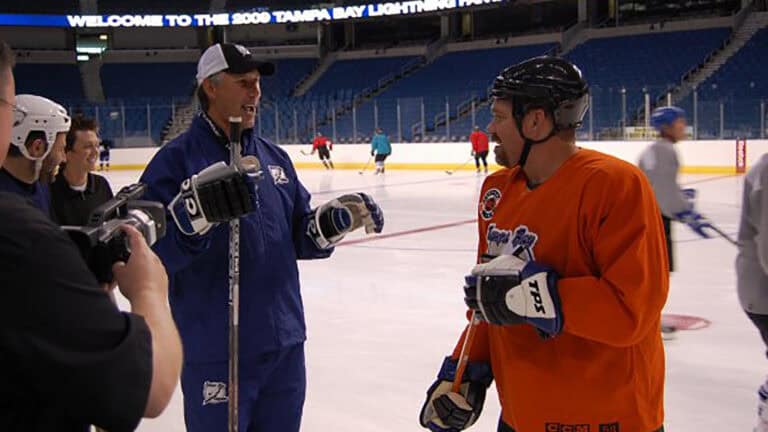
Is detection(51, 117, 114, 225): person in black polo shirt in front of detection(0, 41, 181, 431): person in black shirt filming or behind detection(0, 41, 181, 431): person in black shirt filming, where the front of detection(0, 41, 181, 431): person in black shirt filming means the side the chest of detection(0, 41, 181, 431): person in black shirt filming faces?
in front

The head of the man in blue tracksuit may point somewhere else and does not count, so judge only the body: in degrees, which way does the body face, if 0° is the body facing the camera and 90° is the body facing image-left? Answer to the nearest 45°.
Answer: approximately 315°

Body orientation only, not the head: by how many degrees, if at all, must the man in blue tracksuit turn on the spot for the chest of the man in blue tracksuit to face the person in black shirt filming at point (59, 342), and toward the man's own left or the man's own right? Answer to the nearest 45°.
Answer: approximately 45° to the man's own right

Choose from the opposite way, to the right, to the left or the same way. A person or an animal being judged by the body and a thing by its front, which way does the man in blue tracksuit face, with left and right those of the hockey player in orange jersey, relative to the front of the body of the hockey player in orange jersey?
to the left

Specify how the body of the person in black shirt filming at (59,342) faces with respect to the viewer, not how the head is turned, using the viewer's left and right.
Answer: facing away from the viewer and to the right of the viewer

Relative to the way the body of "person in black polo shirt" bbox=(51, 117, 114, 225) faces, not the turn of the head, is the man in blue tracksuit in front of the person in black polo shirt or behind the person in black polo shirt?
in front

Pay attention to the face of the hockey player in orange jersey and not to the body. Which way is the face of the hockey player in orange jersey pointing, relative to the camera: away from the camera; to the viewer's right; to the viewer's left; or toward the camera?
to the viewer's left

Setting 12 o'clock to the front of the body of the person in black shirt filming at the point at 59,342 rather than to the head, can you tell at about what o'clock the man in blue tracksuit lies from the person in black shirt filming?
The man in blue tracksuit is roughly at 11 o'clock from the person in black shirt filming.

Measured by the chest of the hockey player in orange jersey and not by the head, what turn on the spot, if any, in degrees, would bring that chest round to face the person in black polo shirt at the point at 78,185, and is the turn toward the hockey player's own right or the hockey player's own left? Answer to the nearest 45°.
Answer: approximately 90° to the hockey player's own right

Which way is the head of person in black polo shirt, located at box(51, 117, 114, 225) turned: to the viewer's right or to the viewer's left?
to the viewer's right

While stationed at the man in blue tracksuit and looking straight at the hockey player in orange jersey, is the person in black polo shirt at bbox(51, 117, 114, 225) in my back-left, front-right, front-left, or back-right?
back-left

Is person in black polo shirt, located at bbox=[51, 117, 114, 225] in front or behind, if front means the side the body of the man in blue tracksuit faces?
behind

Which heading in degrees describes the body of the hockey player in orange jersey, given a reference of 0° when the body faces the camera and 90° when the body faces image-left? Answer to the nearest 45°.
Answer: approximately 45°
